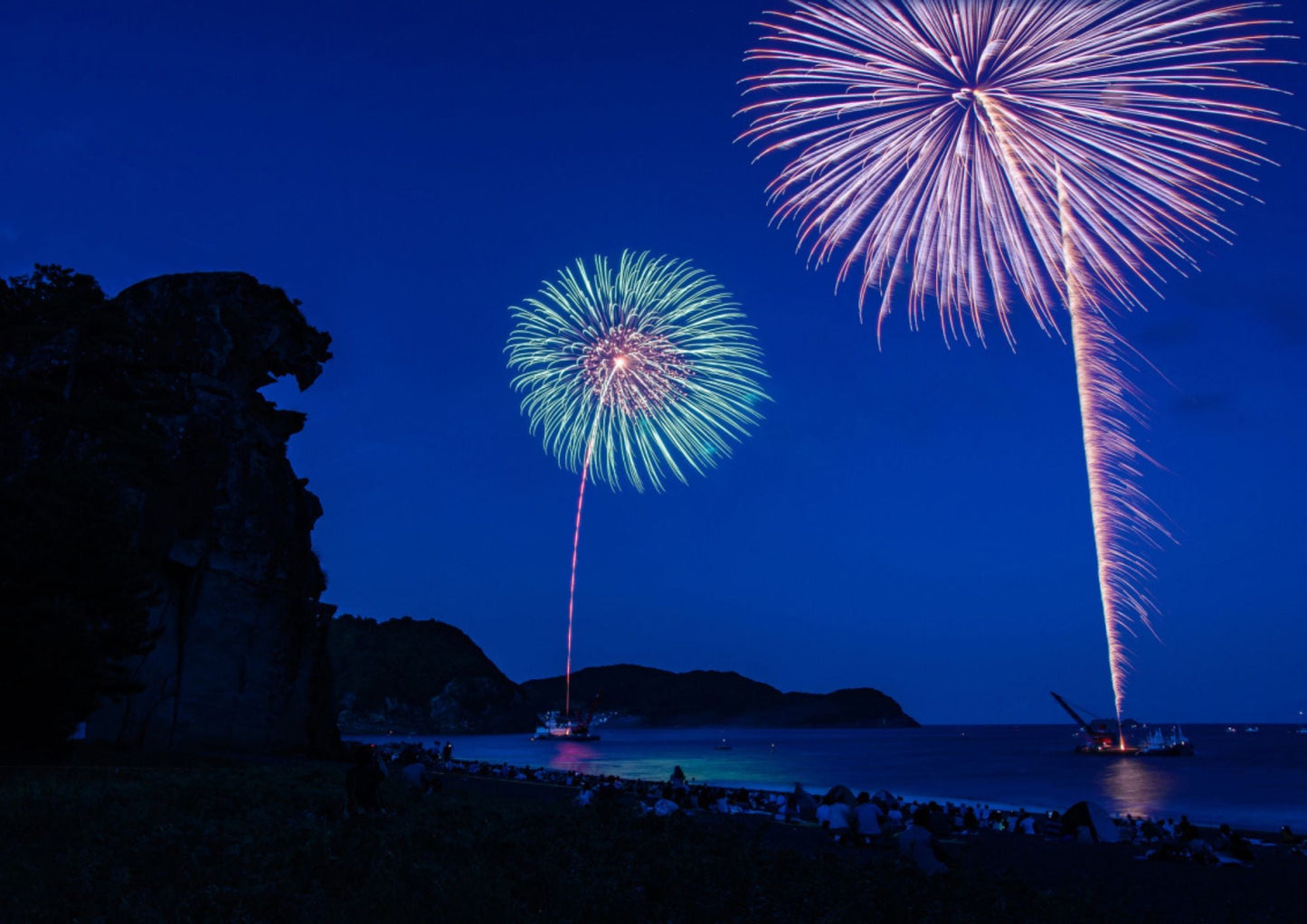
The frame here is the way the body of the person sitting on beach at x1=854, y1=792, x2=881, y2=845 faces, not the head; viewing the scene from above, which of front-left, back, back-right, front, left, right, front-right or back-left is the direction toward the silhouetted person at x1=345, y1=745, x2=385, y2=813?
back-left

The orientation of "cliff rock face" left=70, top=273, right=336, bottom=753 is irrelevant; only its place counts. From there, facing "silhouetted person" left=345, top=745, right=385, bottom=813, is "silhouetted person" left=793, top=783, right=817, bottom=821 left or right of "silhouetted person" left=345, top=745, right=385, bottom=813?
left

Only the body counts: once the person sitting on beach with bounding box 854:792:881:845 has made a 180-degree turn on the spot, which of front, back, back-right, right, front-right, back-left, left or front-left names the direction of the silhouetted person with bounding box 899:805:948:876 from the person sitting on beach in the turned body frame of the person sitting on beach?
front

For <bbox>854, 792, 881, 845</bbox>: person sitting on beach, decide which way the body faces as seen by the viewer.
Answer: away from the camera

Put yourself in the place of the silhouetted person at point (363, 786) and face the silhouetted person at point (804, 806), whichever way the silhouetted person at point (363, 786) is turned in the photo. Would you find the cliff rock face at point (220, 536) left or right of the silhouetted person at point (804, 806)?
left

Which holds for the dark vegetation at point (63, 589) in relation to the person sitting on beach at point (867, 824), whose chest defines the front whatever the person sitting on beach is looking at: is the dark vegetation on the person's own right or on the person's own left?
on the person's own left
